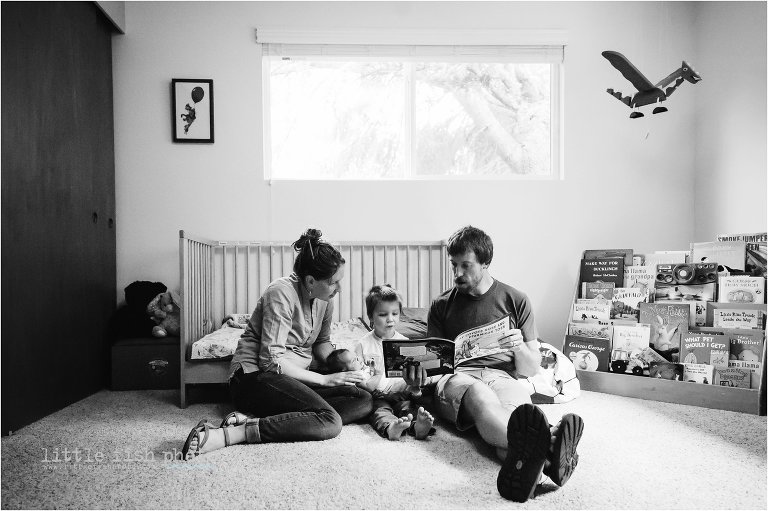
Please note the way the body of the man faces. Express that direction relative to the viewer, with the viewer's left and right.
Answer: facing the viewer

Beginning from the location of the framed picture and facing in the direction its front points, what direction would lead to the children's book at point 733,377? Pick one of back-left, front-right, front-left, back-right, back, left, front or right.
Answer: front-left

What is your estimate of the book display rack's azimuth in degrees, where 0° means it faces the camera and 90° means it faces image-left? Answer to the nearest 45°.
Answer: approximately 45°

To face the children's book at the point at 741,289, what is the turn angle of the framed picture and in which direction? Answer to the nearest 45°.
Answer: approximately 45° to its left

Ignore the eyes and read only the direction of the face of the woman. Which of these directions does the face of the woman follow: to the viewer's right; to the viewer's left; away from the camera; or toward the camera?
to the viewer's right

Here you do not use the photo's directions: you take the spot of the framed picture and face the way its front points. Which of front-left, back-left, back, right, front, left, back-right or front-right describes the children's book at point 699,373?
front-left

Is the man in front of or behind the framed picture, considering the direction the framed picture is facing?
in front

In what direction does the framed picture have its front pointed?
toward the camera

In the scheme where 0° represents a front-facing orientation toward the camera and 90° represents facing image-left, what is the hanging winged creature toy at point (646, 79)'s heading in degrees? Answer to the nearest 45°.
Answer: approximately 270°
